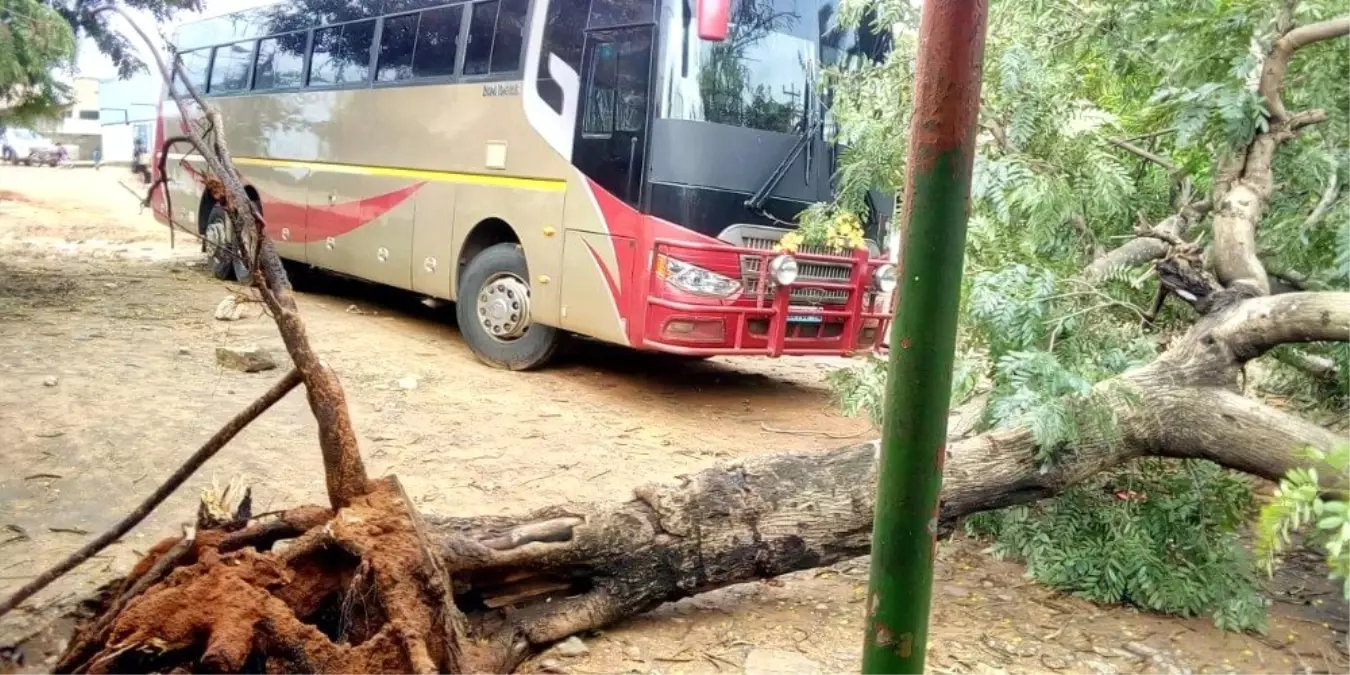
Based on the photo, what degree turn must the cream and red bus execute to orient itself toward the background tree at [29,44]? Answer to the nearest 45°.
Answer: approximately 135° to its right

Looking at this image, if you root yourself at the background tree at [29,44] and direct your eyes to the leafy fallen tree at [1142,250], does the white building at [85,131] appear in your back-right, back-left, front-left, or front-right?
back-left

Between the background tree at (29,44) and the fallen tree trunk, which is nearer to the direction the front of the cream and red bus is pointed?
the fallen tree trunk

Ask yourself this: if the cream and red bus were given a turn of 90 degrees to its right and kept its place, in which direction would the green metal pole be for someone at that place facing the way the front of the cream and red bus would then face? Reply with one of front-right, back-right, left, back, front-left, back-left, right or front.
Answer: front-left

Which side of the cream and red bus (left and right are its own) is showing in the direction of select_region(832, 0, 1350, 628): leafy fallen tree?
front

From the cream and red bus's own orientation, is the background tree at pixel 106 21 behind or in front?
behind

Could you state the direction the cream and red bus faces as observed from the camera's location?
facing the viewer and to the right of the viewer

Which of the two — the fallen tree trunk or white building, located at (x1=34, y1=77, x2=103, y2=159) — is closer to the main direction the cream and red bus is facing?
the fallen tree trunk

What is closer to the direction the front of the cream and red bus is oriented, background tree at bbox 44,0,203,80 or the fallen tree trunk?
the fallen tree trunk
